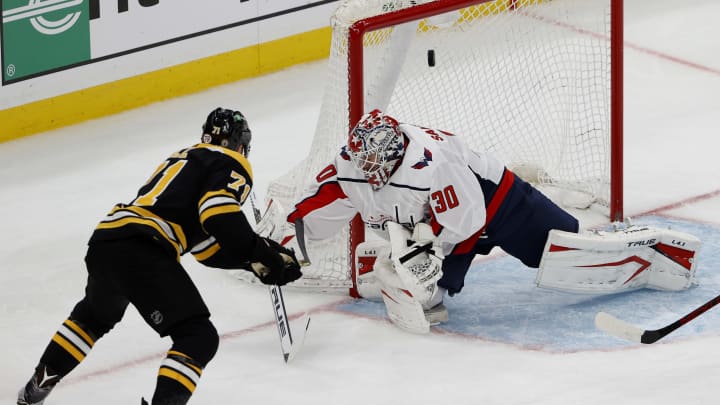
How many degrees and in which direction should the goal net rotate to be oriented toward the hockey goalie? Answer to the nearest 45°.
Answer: approximately 45° to its right

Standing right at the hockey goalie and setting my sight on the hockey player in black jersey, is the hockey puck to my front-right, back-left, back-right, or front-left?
back-right

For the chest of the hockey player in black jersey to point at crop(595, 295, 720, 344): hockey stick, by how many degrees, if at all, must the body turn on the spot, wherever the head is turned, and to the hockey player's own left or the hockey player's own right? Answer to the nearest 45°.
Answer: approximately 45° to the hockey player's own right

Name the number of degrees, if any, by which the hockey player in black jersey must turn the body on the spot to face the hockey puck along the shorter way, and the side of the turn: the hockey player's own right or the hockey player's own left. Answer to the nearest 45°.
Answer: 0° — they already face it

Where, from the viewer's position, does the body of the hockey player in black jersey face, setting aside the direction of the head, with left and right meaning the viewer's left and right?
facing away from the viewer and to the right of the viewer

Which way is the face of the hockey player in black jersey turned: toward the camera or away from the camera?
away from the camera
